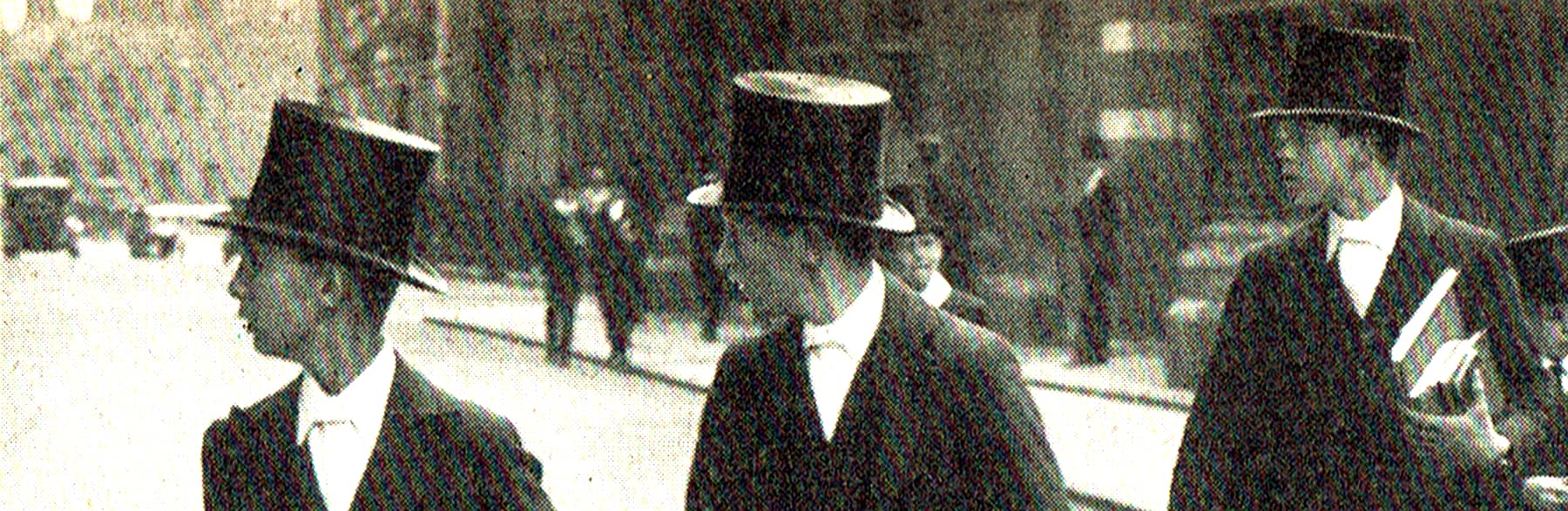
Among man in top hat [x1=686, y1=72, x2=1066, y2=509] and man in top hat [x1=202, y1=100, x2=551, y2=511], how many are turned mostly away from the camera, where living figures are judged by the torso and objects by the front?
0

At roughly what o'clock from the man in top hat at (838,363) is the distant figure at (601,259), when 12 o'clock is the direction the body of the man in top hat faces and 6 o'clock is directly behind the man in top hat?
The distant figure is roughly at 4 o'clock from the man in top hat.

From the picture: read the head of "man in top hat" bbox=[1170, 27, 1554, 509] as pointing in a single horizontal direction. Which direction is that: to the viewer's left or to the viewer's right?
to the viewer's left

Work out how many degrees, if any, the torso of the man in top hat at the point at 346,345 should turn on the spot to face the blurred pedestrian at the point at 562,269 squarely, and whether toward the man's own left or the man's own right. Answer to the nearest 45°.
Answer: approximately 135° to the man's own right

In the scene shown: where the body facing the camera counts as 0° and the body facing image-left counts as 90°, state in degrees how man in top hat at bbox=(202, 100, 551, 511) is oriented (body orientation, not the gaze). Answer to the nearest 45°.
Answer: approximately 45°

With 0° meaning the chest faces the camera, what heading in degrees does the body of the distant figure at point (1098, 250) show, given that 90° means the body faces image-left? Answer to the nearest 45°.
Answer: approximately 90°
